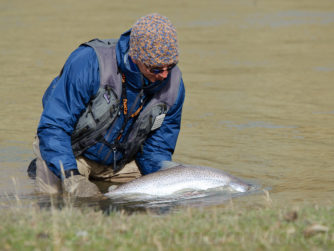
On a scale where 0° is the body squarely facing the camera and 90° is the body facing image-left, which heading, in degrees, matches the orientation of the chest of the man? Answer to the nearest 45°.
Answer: approximately 315°

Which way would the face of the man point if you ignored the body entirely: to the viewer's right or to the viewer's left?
to the viewer's right

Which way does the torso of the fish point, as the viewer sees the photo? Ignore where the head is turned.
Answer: to the viewer's right
